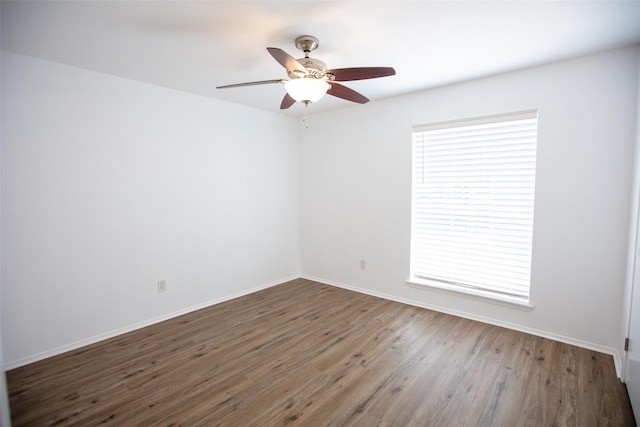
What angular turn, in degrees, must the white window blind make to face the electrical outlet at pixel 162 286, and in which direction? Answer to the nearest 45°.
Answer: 0° — it already faces it

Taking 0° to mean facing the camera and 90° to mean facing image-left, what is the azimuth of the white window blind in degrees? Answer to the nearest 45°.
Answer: approximately 45°

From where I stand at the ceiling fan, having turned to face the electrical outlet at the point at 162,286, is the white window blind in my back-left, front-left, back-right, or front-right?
back-right

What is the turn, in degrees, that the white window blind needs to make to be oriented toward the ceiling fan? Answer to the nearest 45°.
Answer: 0° — it already faces it
